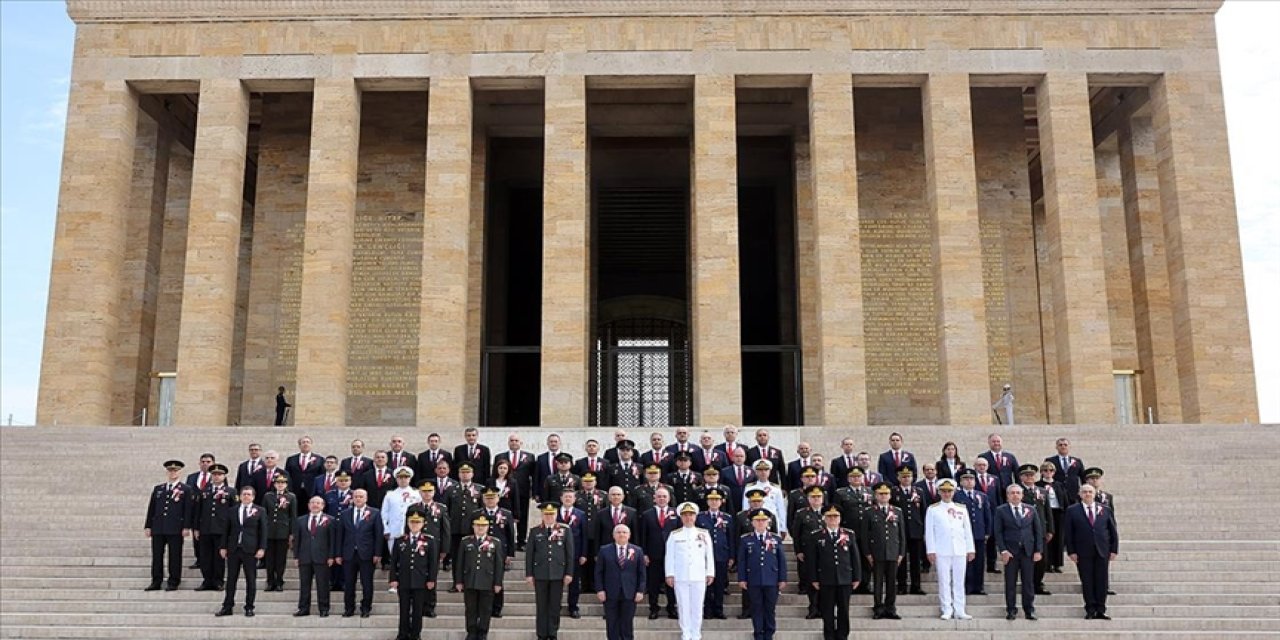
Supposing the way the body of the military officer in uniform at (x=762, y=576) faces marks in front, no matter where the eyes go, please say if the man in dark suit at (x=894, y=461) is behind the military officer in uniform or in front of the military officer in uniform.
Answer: behind

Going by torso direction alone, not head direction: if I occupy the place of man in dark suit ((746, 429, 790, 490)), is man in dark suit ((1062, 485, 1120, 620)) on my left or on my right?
on my left

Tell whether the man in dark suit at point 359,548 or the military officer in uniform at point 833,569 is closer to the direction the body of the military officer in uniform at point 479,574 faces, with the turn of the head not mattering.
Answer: the military officer in uniform

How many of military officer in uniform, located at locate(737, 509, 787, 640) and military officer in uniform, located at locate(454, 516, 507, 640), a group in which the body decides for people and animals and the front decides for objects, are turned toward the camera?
2

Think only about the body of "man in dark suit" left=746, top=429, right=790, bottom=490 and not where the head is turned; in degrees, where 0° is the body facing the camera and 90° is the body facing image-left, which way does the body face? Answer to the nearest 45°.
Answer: approximately 0°

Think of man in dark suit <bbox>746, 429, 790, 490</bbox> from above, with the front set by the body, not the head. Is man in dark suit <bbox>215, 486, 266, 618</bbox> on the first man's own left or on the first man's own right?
on the first man's own right

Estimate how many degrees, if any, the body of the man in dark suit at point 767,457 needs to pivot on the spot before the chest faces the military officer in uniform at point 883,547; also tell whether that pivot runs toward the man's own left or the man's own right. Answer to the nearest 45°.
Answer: approximately 45° to the man's own left

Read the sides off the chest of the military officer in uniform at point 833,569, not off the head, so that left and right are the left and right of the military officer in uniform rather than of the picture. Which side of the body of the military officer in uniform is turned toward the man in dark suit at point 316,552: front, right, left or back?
right

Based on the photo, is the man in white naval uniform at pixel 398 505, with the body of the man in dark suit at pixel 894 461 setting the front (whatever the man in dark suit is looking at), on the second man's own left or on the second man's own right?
on the second man's own right

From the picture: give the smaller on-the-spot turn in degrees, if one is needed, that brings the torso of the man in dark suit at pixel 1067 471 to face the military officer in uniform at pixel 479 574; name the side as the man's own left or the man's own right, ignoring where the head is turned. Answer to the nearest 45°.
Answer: approximately 45° to the man's own right

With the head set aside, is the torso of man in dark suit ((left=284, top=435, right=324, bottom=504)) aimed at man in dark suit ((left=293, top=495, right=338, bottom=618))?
yes

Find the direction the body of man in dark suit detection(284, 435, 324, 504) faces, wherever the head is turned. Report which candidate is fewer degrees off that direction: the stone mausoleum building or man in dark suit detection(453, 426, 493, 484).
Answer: the man in dark suit

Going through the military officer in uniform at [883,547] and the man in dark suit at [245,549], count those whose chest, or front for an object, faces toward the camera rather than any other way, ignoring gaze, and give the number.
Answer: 2
